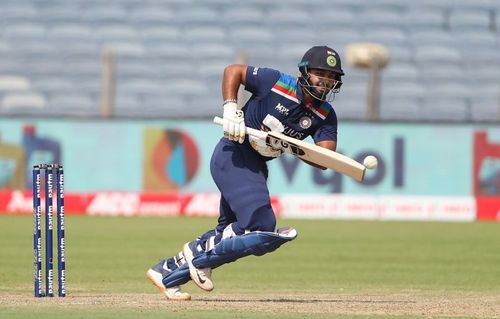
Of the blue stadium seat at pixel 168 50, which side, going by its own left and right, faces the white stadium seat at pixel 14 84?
right

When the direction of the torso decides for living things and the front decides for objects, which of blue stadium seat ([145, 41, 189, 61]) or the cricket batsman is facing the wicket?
the blue stadium seat

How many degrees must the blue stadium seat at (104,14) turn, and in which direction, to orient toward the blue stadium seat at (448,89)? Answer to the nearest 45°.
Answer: approximately 90° to its left

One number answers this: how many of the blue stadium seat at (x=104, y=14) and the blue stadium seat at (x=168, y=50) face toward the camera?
2

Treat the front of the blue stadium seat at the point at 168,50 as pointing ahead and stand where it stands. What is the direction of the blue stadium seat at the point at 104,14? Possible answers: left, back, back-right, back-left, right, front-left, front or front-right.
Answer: back-right

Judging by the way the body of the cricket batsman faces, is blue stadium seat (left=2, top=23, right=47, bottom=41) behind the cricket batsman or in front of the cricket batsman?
behind

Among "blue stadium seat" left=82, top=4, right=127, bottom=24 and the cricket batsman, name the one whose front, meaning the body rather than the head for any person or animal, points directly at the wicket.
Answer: the blue stadium seat

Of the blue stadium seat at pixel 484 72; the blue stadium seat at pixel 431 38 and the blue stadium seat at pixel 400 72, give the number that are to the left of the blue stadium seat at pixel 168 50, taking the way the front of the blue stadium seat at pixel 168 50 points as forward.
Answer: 3

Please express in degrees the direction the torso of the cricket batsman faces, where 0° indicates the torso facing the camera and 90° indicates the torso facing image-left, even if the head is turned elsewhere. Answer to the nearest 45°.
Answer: approximately 315°

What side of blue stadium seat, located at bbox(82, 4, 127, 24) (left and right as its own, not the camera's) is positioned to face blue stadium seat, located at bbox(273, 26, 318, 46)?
left

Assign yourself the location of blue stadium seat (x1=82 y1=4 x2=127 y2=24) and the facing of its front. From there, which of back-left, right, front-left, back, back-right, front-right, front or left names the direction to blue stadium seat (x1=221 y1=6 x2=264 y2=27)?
left

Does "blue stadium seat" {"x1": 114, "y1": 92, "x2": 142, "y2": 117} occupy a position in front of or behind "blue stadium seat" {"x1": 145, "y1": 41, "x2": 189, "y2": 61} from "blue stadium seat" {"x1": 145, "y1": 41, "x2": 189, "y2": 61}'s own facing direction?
in front
